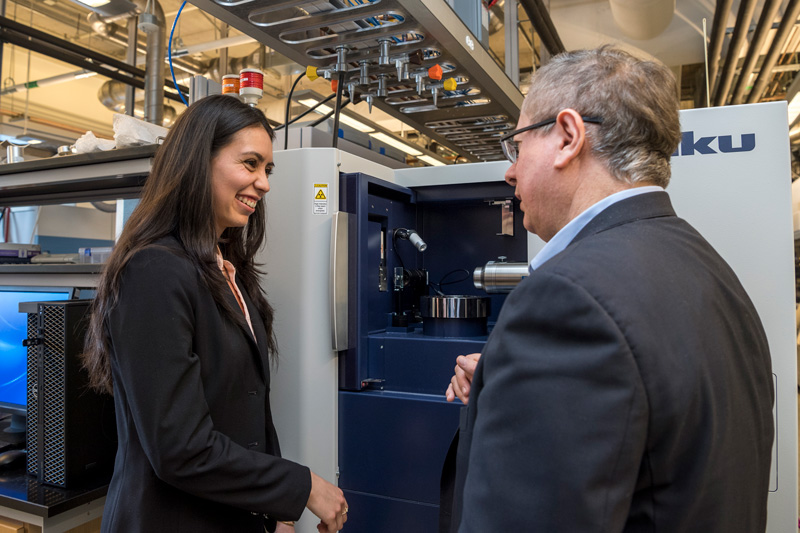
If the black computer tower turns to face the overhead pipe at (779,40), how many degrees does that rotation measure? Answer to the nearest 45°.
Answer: approximately 135° to its left

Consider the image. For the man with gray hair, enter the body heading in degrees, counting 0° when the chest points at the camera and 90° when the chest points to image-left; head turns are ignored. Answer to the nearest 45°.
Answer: approximately 135°

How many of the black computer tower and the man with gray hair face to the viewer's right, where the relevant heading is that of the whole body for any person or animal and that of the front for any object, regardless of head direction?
0

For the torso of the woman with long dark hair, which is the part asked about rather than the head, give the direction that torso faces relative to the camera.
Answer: to the viewer's right

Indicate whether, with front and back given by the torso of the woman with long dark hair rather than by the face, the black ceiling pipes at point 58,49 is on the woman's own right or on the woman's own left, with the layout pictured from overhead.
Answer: on the woman's own left

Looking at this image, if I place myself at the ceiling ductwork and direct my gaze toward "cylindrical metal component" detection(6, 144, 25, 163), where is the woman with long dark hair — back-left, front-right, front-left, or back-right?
front-left

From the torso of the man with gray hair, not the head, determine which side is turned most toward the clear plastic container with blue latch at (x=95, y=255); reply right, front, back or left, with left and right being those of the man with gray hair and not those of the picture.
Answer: front

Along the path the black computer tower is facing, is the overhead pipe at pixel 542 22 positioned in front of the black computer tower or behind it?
behind

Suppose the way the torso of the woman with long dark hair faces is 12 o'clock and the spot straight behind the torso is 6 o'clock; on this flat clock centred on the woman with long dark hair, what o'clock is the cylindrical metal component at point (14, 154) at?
The cylindrical metal component is roughly at 8 o'clock from the woman with long dark hair.

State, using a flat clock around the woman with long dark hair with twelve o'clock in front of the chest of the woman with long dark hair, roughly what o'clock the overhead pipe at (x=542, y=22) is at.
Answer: The overhead pipe is roughly at 11 o'clock from the woman with long dark hair.

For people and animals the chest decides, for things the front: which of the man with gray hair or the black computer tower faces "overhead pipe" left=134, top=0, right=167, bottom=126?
the man with gray hair

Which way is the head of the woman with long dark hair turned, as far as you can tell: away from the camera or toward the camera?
toward the camera

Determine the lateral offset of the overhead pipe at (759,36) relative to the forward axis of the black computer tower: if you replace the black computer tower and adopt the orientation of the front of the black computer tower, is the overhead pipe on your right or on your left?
on your left

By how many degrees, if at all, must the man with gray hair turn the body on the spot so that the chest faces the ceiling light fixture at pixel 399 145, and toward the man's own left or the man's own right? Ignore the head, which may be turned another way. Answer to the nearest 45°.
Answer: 0° — they already face it

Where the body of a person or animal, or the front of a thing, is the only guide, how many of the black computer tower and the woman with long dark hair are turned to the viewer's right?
1
